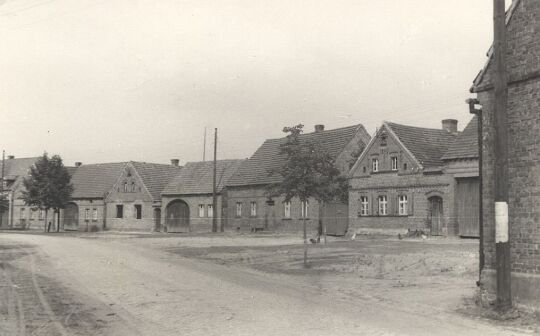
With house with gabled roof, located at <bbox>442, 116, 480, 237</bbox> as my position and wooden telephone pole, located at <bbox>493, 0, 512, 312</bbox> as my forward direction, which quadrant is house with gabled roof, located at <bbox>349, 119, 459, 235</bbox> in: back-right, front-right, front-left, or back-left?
back-right

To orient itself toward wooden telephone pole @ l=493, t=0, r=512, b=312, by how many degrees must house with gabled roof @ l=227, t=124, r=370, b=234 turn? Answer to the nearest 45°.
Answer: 0° — it already faces it

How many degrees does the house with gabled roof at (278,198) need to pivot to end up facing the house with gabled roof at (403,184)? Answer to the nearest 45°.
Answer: approximately 45° to its left

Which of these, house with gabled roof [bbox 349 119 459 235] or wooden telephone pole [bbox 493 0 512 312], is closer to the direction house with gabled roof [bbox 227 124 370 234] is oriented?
the wooden telephone pole

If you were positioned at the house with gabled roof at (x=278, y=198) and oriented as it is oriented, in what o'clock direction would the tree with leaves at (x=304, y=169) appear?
The tree with leaves is roughly at 12 o'clock from the house with gabled roof.

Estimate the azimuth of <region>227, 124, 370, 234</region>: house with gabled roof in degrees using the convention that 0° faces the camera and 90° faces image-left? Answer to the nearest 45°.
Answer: approximately 0°
